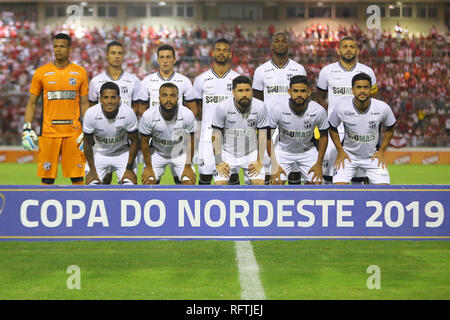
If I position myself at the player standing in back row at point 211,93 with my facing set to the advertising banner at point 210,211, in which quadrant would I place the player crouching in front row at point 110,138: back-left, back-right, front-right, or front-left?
front-right

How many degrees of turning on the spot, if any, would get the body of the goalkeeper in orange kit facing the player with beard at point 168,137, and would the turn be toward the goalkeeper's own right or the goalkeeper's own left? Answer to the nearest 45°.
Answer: approximately 45° to the goalkeeper's own left

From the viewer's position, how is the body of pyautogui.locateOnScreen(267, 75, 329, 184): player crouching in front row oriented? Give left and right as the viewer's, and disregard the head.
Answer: facing the viewer

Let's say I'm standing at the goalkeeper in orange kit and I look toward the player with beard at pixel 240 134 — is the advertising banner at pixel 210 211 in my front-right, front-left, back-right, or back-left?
front-right

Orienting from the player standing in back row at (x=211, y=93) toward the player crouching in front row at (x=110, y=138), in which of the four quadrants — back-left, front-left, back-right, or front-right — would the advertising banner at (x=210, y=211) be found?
front-left

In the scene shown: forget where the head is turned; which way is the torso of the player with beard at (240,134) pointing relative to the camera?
toward the camera

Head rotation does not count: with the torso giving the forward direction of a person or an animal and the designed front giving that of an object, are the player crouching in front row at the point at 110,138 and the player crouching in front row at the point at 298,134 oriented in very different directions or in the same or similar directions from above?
same or similar directions

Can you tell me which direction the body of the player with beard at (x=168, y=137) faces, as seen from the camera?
toward the camera

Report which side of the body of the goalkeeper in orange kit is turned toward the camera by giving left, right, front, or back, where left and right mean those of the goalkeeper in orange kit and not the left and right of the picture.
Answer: front

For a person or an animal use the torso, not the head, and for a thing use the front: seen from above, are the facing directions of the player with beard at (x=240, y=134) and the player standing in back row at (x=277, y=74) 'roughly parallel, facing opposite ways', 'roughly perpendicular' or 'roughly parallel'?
roughly parallel

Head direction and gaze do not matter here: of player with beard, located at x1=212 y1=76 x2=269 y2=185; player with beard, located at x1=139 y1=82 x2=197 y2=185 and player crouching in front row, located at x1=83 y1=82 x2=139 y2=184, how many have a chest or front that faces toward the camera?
3
